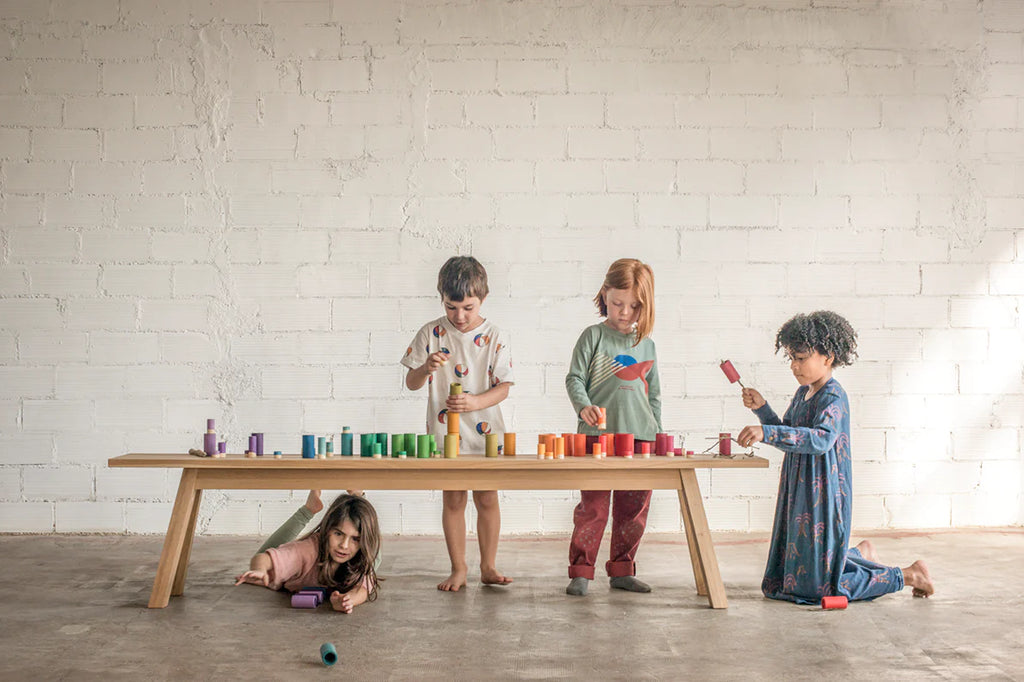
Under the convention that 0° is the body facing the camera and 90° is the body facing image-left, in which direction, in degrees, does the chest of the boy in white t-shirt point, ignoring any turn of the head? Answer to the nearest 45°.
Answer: approximately 0°

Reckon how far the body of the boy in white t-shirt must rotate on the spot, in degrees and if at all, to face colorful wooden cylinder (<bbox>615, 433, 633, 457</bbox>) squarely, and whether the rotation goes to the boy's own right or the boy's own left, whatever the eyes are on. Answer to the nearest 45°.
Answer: approximately 45° to the boy's own left

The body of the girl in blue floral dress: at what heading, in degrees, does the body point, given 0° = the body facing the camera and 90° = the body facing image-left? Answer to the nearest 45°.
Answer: approximately 90°

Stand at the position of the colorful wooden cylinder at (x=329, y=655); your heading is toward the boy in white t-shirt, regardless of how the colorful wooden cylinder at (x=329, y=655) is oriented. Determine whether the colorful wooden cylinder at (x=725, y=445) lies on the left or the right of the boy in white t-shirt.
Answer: right

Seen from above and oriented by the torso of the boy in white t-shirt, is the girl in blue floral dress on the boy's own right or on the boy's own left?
on the boy's own left

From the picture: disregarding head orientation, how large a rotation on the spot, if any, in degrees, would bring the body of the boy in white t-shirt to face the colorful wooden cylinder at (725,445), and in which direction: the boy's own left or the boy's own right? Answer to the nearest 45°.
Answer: approximately 90° to the boy's own left

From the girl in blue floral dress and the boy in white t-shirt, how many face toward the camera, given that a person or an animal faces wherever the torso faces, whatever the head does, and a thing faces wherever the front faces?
1

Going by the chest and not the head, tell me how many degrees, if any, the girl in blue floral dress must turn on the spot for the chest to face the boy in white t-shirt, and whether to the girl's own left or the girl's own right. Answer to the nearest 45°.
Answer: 0° — they already face them

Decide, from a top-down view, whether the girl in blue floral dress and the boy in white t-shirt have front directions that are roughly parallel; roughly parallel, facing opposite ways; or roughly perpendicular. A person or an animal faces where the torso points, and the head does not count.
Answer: roughly perpendicular
